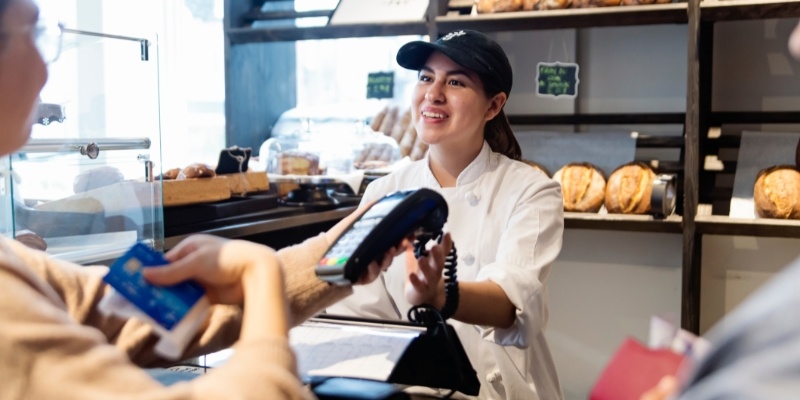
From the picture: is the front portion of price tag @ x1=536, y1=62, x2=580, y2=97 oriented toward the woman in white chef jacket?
yes

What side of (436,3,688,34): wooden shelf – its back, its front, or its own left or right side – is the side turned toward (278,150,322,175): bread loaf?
right

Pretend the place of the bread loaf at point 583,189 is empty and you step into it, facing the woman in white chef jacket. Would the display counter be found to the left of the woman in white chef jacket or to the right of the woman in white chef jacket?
right

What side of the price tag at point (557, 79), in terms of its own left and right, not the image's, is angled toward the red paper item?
front

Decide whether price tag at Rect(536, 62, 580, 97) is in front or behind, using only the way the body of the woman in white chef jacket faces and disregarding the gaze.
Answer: behind

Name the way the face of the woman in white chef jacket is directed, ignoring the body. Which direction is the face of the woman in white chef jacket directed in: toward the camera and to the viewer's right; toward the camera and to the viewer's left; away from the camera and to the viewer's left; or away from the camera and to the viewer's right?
toward the camera and to the viewer's left

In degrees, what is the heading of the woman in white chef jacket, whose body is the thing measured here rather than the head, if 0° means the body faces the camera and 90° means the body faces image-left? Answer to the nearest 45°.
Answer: approximately 45°

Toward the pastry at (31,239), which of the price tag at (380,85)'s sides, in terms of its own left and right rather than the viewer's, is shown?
front

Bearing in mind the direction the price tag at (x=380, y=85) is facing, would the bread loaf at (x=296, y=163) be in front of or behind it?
in front

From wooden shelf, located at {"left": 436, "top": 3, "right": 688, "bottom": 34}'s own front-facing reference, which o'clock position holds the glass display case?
The glass display case is roughly at 1 o'clock from the wooden shelf.

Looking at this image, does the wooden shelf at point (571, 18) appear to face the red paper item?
yes
